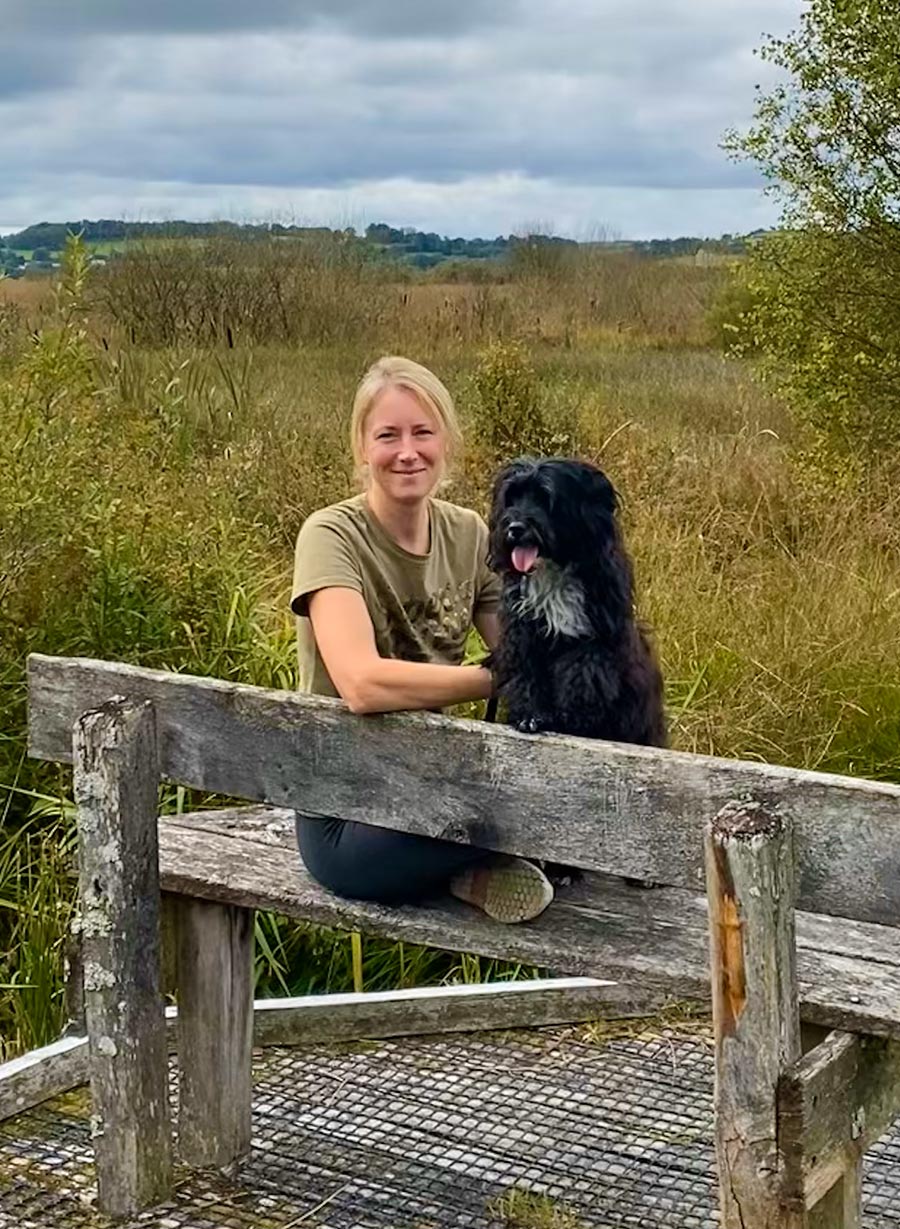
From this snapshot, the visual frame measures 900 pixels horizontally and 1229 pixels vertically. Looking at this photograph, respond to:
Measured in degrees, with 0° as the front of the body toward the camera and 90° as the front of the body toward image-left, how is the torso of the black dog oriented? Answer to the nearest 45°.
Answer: approximately 45°

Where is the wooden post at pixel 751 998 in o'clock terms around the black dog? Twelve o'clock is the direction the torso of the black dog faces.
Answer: The wooden post is roughly at 10 o'clock from the black dog.

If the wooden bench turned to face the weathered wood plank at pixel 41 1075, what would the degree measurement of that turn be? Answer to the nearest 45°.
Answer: approximately 90° to its left

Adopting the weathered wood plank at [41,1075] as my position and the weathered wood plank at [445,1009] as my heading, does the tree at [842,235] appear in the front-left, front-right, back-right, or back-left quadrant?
front-left

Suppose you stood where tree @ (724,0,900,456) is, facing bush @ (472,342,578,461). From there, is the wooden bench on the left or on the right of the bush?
left

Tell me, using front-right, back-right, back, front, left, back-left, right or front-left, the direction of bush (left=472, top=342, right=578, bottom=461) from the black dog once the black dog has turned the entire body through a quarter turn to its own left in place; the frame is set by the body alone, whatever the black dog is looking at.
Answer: back-left

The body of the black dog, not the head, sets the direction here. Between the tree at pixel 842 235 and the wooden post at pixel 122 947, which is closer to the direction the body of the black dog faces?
the wooden post

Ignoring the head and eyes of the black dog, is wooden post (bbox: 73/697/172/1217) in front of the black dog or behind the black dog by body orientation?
in front

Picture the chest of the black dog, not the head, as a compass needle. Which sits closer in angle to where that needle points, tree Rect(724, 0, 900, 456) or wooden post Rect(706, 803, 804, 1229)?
the wooden post

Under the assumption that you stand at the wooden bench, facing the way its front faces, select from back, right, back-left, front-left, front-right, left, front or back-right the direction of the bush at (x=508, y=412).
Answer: front-left

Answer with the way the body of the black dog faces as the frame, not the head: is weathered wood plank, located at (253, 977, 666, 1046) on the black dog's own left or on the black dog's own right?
on the black dog's own right

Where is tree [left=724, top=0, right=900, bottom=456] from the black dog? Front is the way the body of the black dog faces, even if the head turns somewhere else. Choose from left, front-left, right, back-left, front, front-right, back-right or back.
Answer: back-right

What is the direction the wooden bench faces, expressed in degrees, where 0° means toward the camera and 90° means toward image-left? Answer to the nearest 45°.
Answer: approximately 225°
